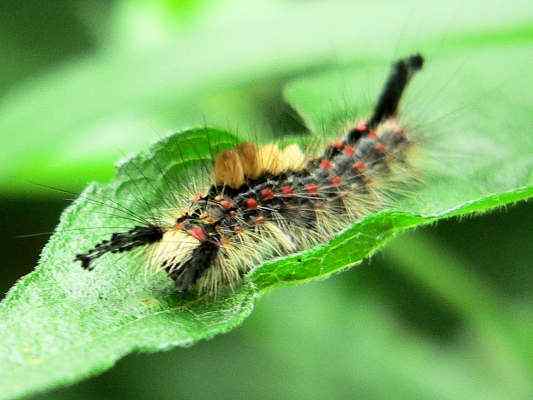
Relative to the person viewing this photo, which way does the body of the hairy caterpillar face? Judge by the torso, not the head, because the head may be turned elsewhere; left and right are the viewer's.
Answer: facing the viewer and to the left of the viewer
